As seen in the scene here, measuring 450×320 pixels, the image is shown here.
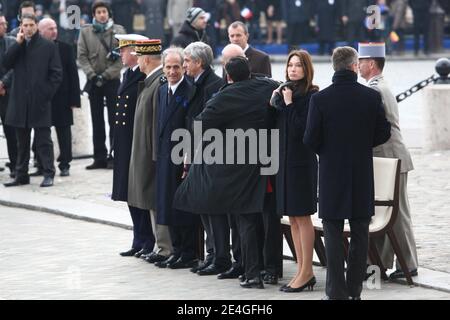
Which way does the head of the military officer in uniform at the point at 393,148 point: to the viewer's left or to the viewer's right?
to the viewer's left

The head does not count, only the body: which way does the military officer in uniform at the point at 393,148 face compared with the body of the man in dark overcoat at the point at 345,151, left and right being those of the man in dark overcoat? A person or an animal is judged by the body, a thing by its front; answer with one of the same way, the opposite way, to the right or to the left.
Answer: to the left

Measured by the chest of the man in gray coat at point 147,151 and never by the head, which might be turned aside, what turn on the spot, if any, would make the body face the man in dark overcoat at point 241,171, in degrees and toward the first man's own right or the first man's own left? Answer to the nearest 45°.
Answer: approximately 135° to the first man's own left

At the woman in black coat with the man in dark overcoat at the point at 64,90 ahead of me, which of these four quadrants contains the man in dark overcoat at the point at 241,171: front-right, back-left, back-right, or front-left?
front-left

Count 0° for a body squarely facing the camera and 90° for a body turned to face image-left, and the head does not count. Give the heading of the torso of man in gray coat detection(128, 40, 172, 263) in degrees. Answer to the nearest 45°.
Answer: approximately 90°

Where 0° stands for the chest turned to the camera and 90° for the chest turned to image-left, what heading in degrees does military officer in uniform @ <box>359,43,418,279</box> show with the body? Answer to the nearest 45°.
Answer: approximately 90°

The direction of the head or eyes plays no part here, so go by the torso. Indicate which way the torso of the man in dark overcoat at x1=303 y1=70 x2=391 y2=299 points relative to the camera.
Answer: away from the camera

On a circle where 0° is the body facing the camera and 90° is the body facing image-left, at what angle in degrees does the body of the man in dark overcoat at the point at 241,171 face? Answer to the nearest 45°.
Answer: approximately 135°

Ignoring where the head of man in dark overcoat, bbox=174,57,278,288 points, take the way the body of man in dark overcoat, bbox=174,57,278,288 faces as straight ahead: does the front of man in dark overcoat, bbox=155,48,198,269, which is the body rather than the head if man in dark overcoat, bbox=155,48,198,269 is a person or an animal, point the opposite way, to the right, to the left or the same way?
to the left

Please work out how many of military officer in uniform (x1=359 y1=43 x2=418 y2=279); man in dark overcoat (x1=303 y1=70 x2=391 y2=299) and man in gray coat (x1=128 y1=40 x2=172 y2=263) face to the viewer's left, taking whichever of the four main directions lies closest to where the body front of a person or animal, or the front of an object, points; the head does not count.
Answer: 2
